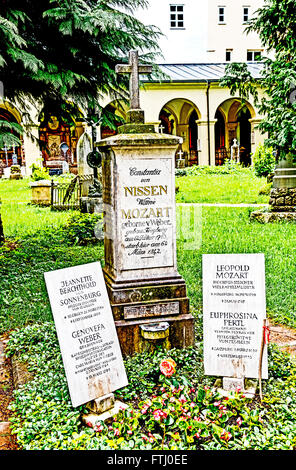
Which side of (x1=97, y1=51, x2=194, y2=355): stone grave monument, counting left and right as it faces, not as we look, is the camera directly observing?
front

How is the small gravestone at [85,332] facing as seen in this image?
toward the camera

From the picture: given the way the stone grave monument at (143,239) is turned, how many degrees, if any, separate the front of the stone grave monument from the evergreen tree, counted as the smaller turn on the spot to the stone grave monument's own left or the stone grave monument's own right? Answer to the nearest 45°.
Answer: approximately 180°

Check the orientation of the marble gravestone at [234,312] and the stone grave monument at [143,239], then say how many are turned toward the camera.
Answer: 2

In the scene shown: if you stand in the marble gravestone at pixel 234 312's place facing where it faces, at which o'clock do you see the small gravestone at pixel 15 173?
The small gravestone is roughly at 5 o'clock from the marble gravestone.

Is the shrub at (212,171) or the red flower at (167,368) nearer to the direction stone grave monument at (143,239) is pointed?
the red flower

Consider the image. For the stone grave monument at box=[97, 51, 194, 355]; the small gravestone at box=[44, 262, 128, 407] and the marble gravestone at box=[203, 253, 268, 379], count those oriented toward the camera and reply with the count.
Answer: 3

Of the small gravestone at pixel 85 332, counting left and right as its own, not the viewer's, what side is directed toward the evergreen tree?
back
